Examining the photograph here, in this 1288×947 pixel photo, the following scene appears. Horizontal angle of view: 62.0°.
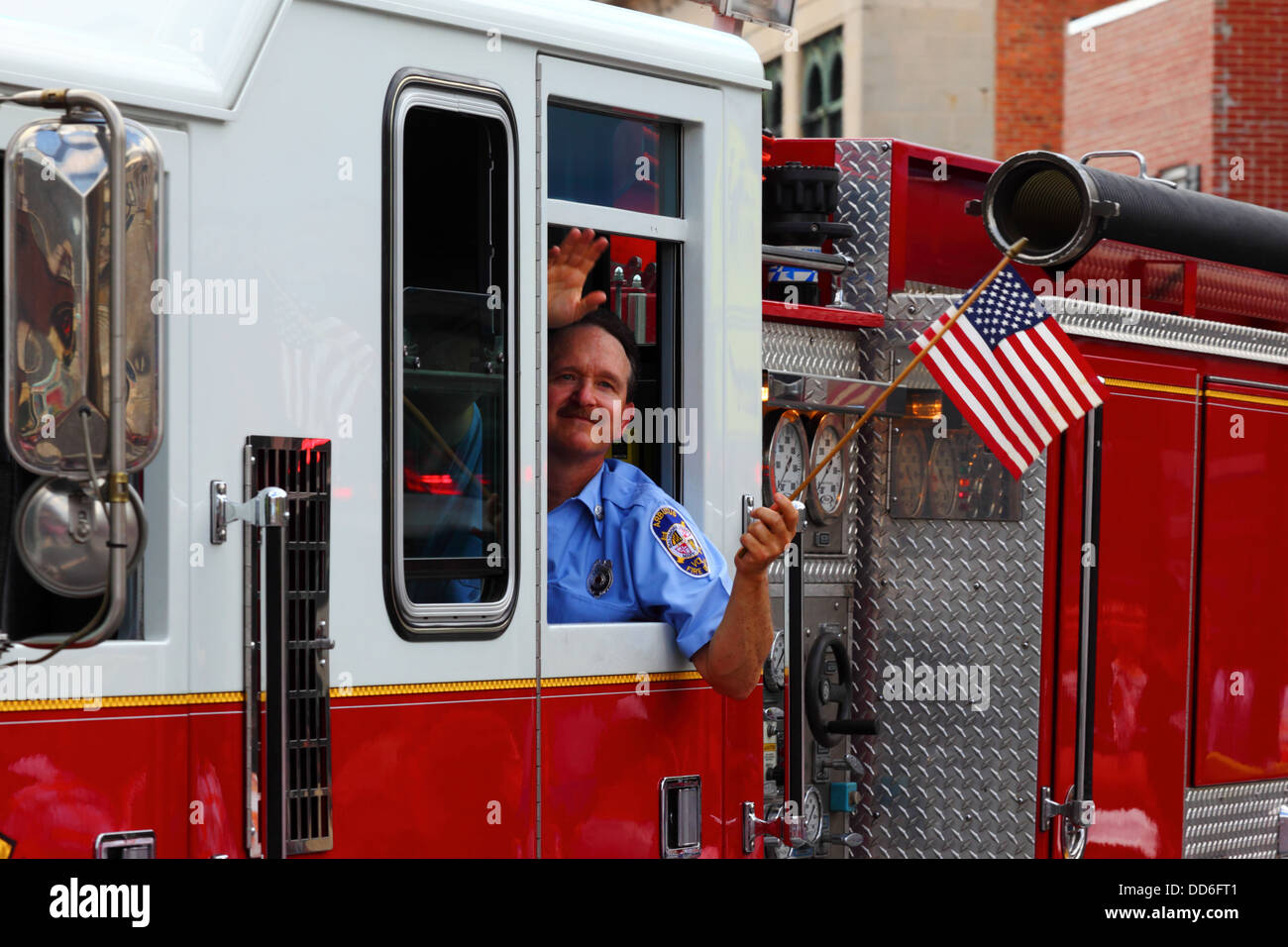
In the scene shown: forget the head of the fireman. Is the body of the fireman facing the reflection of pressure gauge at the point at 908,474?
no

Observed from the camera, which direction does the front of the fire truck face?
facing the viewer and to the left of the viewer

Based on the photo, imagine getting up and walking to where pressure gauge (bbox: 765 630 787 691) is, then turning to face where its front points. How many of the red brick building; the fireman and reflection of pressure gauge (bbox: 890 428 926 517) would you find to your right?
1

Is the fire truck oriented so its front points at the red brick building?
no

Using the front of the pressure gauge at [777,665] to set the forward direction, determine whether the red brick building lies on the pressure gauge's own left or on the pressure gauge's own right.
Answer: on the pressure gauge's own left

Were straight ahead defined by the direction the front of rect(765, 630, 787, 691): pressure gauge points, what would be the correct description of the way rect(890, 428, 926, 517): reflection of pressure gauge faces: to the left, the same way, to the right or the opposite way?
the same way

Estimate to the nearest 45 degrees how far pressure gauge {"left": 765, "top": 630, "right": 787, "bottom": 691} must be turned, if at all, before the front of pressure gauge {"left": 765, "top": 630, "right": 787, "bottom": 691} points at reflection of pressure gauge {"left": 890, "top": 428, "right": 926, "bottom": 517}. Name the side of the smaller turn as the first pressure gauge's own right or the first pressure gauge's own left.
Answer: approximately 90° to the first pressure gauge's own left

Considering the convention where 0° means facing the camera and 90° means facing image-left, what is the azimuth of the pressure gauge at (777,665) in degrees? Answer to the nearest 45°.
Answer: approximately 315°

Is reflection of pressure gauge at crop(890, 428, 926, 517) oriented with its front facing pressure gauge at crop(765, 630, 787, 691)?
no
